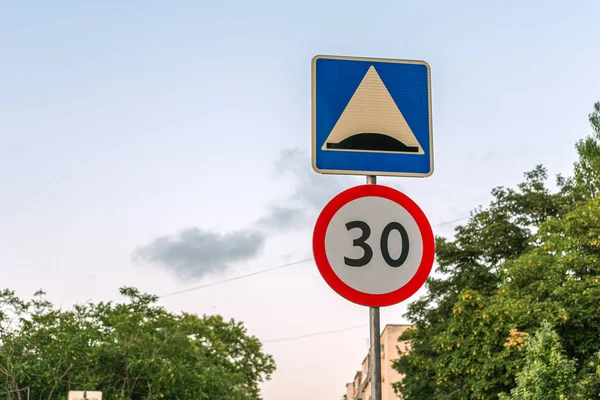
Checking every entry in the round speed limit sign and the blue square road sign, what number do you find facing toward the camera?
2

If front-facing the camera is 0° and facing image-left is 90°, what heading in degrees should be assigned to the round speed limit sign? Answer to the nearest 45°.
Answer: approximately 0°

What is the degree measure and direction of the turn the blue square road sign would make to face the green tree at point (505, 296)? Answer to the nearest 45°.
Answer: approximately 180°

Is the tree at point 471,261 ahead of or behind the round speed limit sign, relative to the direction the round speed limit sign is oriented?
behind

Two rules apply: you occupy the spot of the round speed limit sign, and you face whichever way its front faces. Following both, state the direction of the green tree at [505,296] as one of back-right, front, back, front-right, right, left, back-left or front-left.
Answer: back

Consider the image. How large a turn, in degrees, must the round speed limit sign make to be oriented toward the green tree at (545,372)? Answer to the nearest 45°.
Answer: approximately 180°

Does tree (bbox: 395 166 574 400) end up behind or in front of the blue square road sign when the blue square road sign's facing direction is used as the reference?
behind

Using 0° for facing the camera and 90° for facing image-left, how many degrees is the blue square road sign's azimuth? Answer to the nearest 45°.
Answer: approximately 0°

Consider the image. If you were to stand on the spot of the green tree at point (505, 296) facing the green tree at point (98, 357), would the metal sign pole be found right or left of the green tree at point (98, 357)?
left
